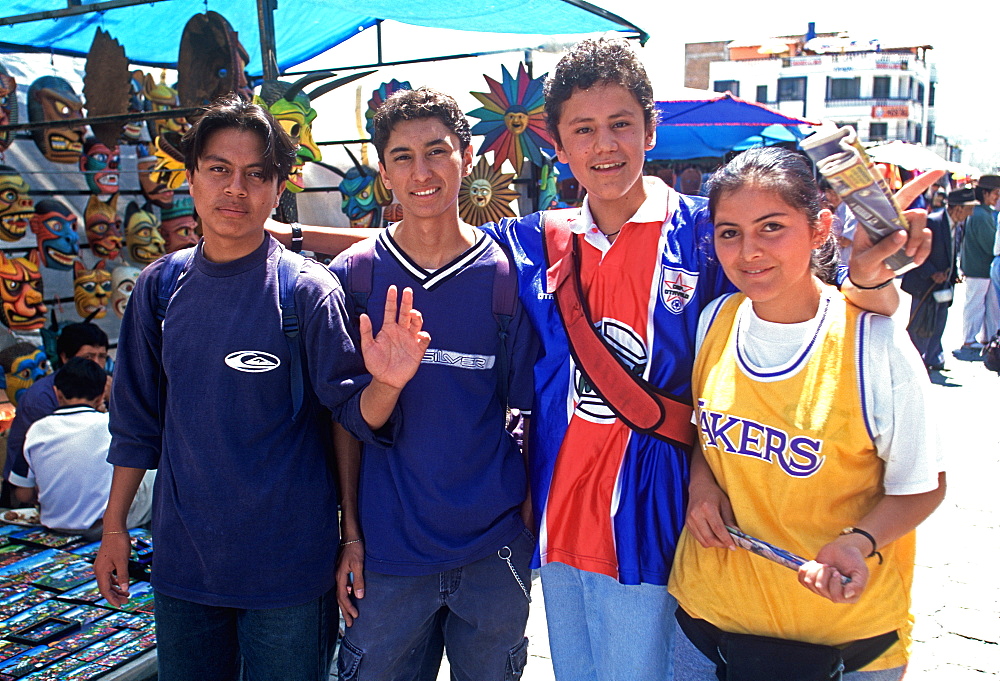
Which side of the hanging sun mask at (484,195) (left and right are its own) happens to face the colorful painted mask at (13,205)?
right

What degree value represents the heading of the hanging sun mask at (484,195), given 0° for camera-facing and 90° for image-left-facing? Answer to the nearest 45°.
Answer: approximately 0°

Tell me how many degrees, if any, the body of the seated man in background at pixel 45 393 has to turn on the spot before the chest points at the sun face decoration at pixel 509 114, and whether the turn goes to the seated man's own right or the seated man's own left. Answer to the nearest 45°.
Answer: approximately 45° to the seated man's own left

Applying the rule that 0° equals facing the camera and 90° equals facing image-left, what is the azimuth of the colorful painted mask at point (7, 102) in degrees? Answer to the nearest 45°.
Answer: approximately 0°

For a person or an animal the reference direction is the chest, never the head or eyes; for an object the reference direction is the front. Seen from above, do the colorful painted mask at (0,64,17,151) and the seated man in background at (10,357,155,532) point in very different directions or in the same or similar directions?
very different directions

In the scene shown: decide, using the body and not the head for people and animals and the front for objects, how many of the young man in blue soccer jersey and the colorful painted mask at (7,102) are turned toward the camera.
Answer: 2

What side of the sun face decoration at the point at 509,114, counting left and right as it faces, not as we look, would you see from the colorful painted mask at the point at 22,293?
right

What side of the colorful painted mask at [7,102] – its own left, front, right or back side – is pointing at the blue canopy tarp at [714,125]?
left

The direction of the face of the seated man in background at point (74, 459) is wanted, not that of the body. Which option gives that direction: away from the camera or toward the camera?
away from the camera

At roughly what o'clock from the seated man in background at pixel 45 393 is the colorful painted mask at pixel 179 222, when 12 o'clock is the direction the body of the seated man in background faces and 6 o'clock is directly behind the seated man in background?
The colorful painted mask is roughly at 9 o'clock from the seated man in background.
